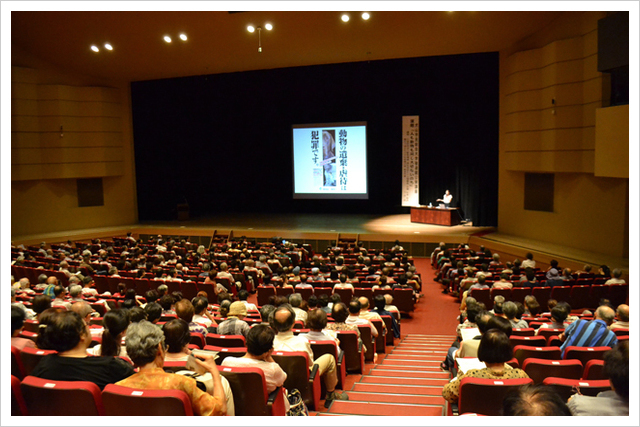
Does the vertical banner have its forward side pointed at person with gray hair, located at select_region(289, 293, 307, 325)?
yes

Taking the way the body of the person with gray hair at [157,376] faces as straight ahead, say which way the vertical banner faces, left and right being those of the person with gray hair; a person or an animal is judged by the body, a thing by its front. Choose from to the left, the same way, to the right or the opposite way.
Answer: the opposite way

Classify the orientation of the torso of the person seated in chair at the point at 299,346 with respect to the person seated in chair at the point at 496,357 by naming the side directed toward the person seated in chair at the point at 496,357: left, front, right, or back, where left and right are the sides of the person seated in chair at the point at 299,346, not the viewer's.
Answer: right

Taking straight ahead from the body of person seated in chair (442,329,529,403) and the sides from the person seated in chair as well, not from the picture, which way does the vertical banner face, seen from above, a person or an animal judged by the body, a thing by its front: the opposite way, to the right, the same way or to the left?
the opposite way

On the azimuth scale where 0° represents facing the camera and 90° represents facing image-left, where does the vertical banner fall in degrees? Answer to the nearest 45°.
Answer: approximately 0°

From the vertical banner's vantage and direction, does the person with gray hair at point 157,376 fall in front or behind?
in front

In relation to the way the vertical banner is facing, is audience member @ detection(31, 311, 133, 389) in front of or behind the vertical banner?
in front

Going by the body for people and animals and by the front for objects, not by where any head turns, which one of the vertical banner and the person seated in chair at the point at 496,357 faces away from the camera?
the person seated in chair

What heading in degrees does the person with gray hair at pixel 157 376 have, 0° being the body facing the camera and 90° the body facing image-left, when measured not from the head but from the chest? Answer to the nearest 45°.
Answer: approximately 225°

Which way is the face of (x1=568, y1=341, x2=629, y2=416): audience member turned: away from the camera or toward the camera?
away from the camera

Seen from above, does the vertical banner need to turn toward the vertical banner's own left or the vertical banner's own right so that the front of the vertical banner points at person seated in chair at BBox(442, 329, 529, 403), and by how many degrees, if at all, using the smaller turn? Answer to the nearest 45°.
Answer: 0° — it already faces them

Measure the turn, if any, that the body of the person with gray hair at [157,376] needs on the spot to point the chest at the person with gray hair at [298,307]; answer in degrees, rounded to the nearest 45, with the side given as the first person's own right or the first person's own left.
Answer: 0° — they already face them

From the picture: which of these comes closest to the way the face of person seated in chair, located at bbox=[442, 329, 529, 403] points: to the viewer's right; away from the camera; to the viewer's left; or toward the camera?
away from the camera

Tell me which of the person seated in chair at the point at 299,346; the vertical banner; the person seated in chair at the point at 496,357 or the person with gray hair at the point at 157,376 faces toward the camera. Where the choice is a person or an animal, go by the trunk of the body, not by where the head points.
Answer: the vertical banner

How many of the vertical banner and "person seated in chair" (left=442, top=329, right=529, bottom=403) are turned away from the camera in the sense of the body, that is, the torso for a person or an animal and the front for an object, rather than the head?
1

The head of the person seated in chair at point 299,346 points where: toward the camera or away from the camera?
away from the camera

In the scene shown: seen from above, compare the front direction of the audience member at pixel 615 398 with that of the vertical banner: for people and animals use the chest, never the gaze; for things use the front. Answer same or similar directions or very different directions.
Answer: very different directions
